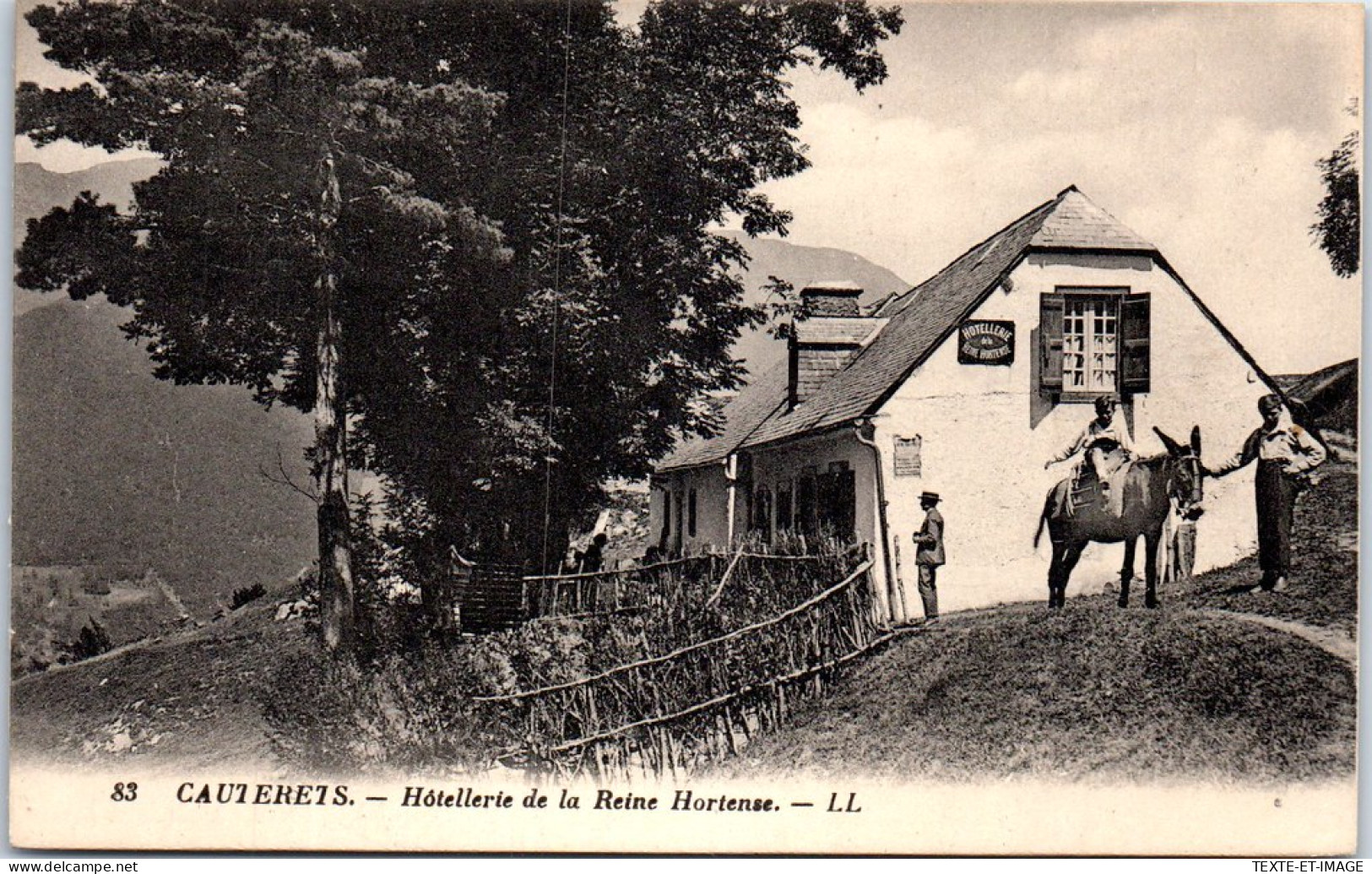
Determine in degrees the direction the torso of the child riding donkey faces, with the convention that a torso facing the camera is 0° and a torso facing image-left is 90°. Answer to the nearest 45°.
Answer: approximately 0°

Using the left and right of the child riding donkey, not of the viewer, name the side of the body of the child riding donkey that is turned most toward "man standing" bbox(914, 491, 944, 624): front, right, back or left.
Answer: right

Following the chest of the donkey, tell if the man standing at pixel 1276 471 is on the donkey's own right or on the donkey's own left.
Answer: on the donkey's own left
